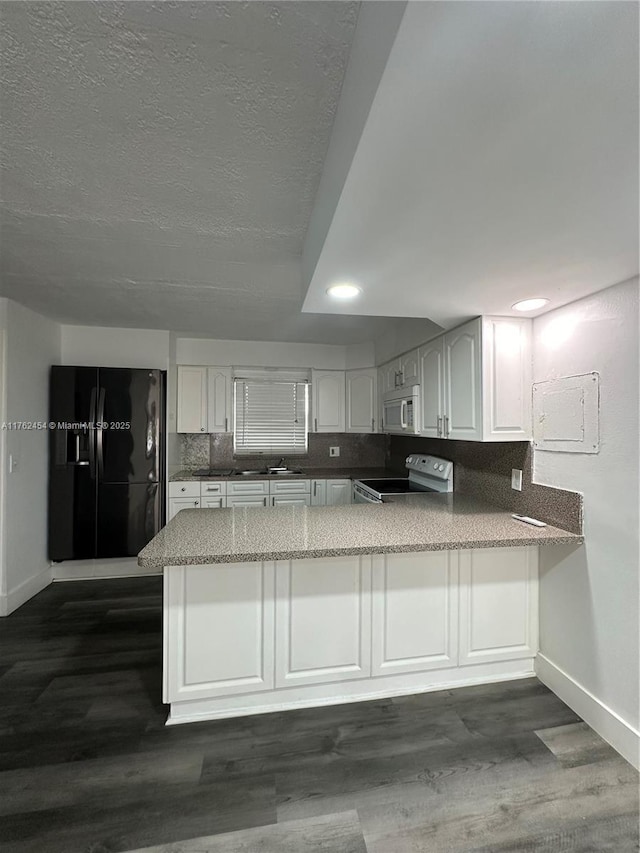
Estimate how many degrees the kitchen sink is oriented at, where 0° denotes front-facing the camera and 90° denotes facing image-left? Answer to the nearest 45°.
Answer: approximately 0°

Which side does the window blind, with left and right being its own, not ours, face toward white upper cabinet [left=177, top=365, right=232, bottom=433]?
right

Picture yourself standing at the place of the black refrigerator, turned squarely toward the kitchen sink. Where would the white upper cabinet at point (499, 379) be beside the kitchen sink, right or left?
right

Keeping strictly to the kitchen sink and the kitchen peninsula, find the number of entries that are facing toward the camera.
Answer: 2

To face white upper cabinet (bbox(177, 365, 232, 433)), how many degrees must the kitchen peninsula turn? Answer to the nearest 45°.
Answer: approximately 135° to its right

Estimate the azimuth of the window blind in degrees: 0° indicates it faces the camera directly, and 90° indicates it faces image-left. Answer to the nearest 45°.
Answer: approximately 0°

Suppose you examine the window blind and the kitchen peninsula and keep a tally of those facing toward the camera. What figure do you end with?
2

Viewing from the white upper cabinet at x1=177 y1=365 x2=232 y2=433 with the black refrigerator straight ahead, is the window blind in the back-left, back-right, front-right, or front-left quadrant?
back-left
